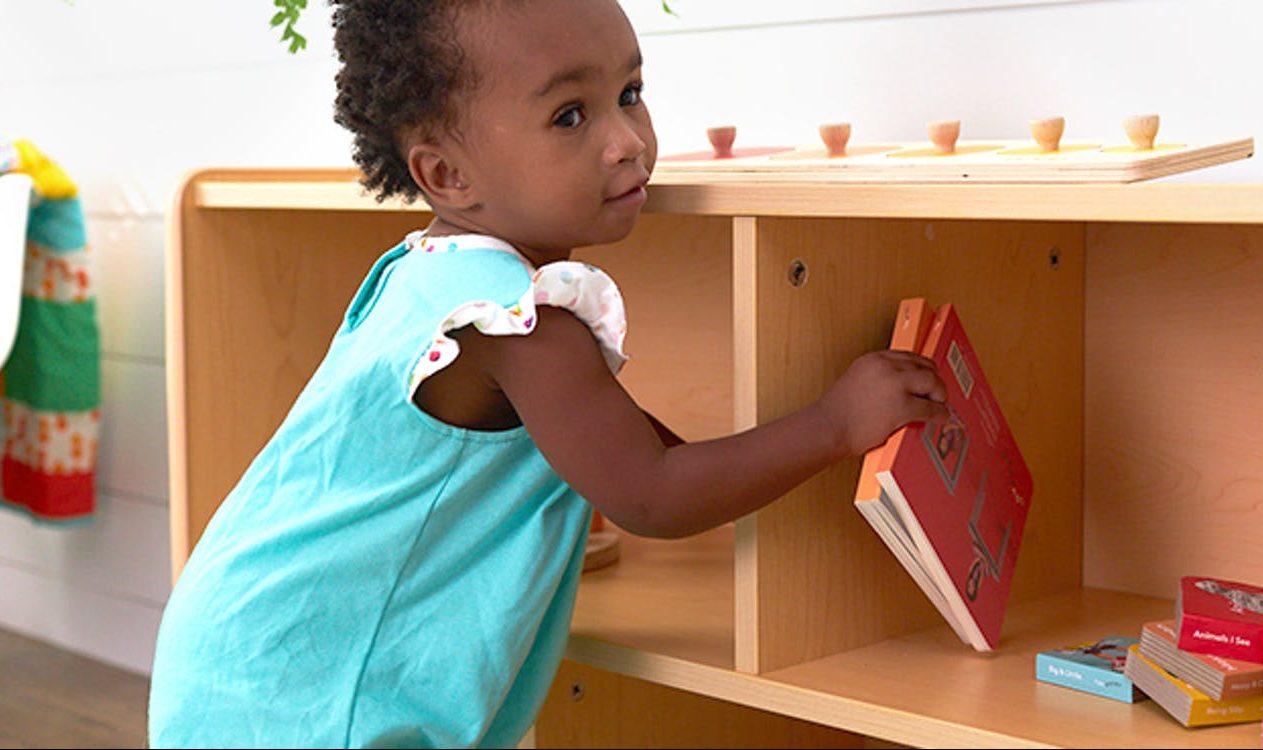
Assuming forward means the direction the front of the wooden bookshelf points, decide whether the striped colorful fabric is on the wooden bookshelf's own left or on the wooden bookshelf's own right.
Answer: on the wooden bookshelf's own right

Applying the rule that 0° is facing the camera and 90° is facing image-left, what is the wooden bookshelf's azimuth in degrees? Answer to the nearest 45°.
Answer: approximately 45°

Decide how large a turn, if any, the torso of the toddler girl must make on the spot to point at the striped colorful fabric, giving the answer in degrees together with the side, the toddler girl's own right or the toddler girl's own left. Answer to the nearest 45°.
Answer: approximately 135° to the toddler girl's own left

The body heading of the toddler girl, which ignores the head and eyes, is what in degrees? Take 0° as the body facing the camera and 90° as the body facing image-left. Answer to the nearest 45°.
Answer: approximately 270°
